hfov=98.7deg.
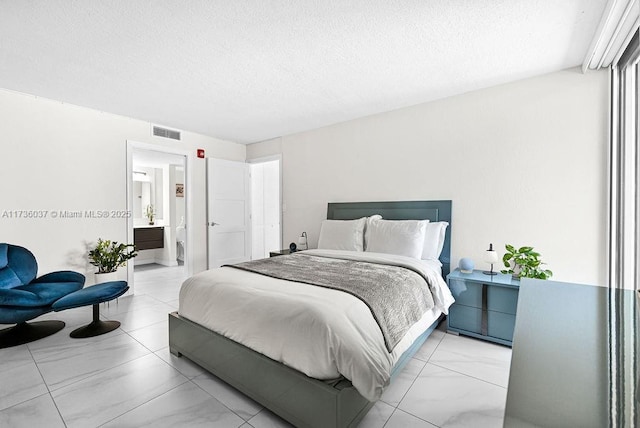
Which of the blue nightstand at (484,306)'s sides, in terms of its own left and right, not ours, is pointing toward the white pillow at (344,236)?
right

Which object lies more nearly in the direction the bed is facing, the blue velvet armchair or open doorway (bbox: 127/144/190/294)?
the blue velvet armchair

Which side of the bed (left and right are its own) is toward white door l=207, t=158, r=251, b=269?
right

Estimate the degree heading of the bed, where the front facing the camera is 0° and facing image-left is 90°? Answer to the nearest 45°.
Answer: approximately 45°

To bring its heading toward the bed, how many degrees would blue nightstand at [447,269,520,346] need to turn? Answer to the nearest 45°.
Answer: approximately 45° to its right

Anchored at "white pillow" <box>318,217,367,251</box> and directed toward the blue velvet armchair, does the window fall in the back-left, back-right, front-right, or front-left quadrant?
back-left

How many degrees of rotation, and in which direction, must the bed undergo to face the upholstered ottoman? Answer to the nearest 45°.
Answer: approximately 90° to its right

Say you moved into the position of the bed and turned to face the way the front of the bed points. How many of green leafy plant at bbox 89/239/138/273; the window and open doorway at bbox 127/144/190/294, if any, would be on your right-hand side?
2
